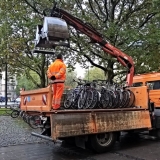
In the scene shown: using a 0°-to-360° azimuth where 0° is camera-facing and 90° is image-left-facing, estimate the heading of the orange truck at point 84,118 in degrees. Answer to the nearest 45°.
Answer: approximately 225°

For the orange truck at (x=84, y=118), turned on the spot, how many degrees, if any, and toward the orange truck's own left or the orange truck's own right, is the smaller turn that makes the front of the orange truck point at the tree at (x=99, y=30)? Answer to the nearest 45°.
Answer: approximately 45° to the orange truck's own left

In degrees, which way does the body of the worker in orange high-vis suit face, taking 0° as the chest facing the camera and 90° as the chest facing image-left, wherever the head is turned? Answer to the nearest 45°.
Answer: approximately 225°
